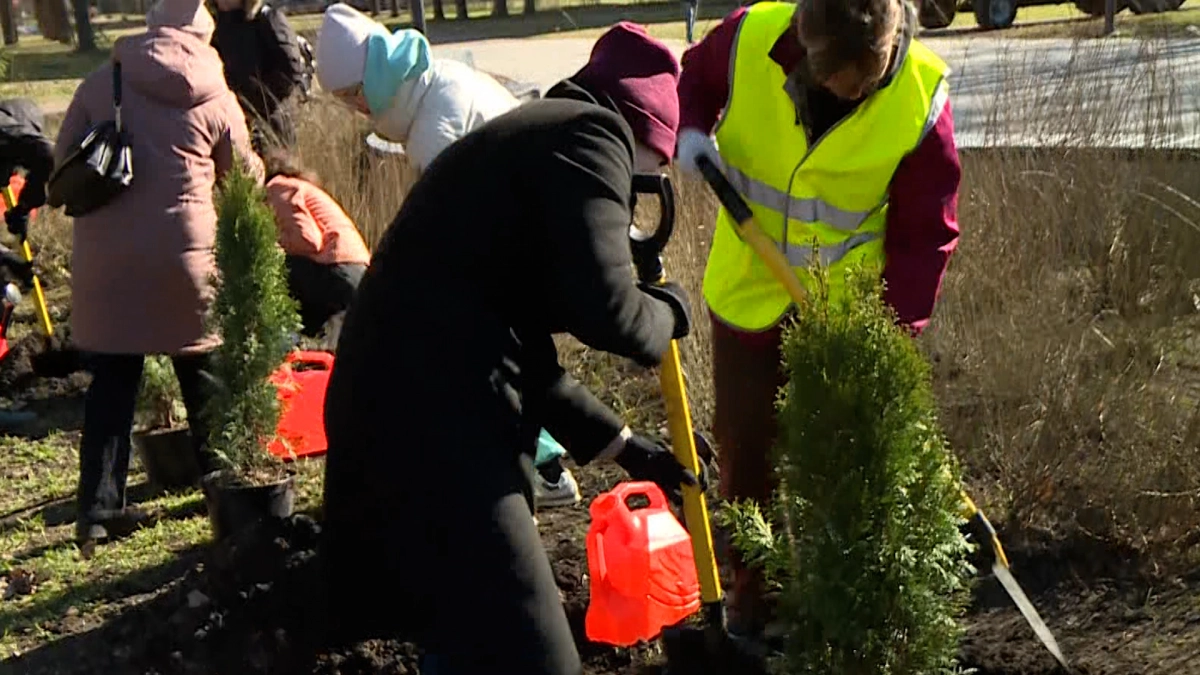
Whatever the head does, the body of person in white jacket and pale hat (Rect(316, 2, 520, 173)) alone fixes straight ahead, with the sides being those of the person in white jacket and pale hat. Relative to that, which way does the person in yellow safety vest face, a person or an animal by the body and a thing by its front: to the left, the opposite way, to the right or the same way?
to the left

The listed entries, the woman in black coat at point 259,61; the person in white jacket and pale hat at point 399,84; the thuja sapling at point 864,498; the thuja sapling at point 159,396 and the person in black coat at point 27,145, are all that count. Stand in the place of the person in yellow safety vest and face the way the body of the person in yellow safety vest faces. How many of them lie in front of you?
1

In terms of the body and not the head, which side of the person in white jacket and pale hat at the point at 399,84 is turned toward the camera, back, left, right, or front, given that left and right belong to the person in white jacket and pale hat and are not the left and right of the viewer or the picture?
left

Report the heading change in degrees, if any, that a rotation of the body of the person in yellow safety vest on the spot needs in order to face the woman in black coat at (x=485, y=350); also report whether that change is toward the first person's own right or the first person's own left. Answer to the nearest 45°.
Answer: approximately 45° to the first person's own right

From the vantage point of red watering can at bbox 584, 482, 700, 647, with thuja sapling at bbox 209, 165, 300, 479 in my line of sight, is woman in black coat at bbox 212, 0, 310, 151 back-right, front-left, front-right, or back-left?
front-right

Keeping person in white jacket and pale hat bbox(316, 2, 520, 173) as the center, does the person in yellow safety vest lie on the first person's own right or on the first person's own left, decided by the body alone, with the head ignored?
on the first person's own left

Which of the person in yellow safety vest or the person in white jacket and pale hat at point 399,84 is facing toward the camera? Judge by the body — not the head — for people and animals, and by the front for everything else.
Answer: the person in yellow safety vest

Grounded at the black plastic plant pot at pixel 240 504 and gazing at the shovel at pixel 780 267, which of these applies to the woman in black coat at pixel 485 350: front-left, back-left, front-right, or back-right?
front-right

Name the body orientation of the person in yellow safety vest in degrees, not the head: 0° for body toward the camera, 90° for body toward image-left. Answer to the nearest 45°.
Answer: approximately 0°

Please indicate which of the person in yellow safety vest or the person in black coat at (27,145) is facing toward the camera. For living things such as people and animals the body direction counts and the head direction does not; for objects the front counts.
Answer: the person in yellow safety vest
